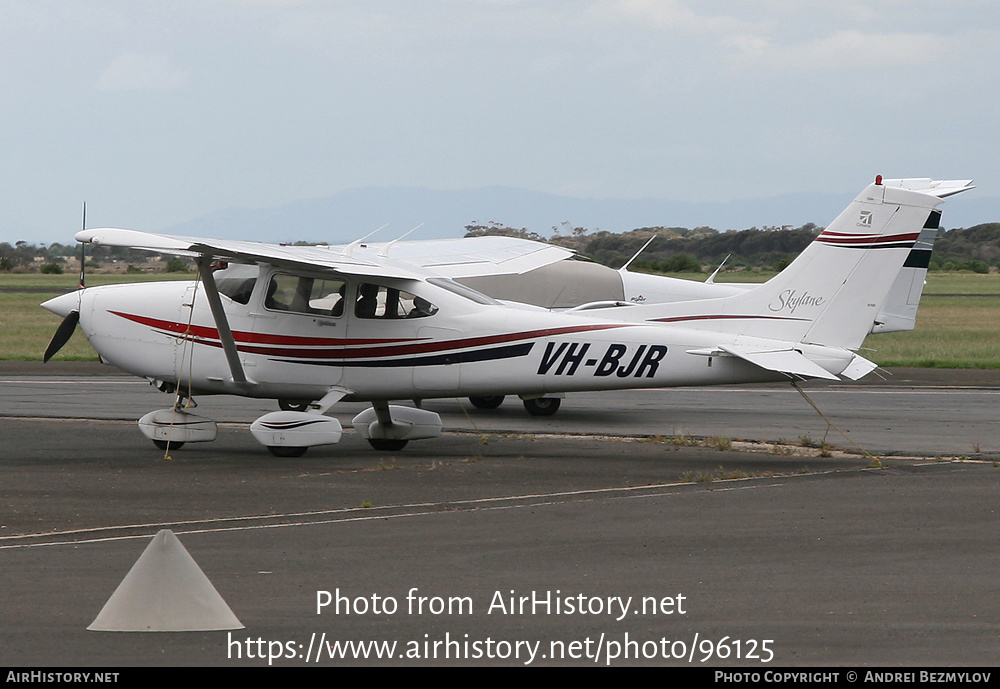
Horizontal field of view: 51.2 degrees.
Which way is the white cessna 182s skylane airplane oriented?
to the viewer's left
